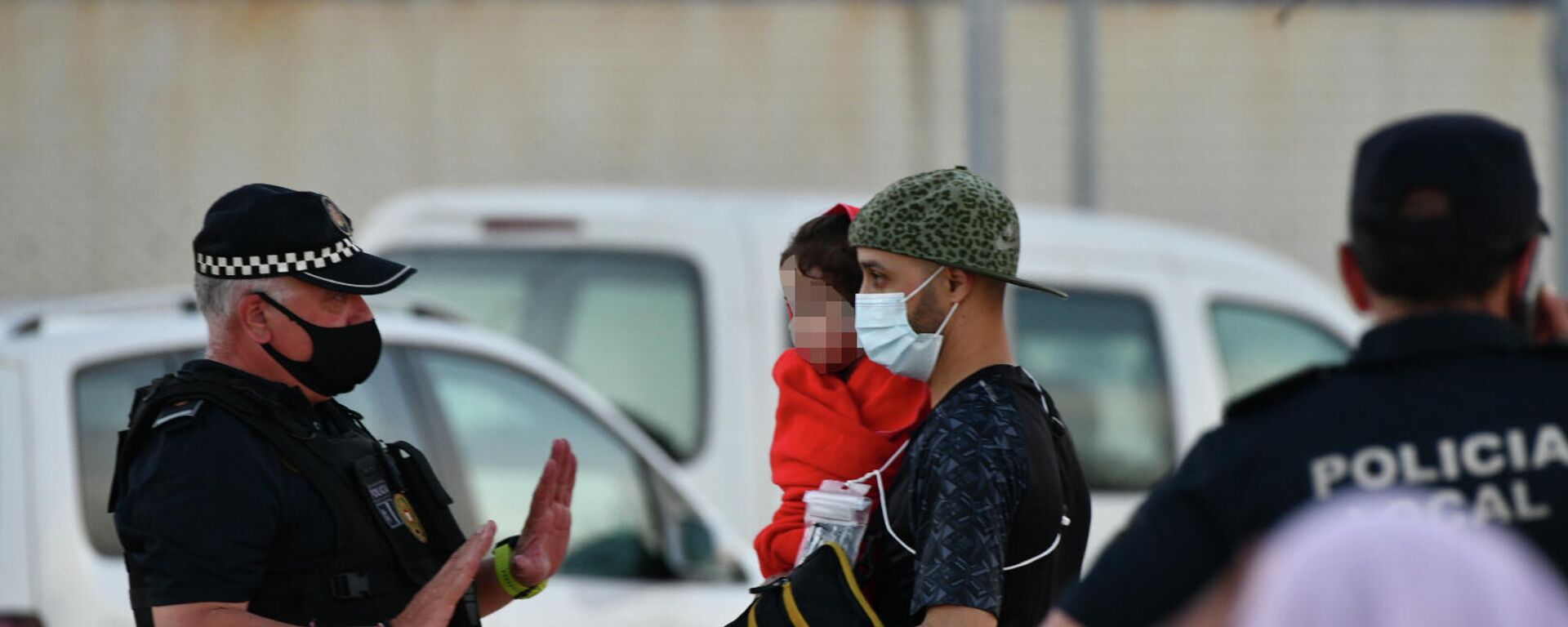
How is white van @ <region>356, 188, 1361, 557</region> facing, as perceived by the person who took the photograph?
facing away from the viewer and to the right of the viewer

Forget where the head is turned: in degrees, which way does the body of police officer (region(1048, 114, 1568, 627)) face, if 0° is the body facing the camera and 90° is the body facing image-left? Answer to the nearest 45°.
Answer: approximately 180°

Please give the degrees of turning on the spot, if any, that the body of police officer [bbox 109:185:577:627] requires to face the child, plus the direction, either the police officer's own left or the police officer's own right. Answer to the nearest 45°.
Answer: approximately 45° to the police officer's own left

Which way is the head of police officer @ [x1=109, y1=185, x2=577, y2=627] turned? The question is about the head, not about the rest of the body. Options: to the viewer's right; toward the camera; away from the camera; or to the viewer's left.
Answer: to the viewer's right

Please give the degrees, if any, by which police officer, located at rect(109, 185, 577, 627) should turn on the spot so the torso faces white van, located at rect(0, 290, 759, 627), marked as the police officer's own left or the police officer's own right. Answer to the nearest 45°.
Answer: approximately 135° to the police officer's own left

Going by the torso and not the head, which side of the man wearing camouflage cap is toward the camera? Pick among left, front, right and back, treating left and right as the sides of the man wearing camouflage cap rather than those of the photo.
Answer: left

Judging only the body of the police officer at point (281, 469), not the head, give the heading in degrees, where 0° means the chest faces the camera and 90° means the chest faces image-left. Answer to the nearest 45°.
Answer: approximately 315°

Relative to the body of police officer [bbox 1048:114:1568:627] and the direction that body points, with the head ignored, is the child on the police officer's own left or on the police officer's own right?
on the police officer's own left

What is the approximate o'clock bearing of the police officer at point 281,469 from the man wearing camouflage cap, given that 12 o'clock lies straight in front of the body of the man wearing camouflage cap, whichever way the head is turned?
The police officer is roughly at 12 o'clock from the man wearing camouflage cap.

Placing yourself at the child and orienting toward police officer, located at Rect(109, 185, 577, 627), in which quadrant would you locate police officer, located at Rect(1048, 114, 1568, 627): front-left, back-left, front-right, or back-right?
back-left

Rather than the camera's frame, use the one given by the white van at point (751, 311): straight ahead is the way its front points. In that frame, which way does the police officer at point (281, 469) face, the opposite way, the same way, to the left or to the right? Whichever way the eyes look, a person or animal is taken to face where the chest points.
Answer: to the right
